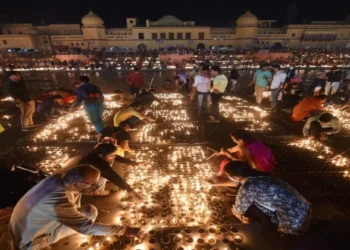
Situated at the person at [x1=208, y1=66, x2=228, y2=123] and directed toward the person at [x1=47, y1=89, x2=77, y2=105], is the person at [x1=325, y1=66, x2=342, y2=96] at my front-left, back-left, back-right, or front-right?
back-right

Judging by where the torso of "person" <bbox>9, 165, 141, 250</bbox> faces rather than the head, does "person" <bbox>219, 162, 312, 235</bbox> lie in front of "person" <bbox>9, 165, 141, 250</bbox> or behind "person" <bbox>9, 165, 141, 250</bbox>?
in front

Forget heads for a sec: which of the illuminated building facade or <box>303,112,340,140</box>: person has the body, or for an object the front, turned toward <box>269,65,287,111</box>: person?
the illuminated building facade

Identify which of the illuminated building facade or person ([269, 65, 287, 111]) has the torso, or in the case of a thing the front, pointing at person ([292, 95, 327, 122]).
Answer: the illuminated building facade

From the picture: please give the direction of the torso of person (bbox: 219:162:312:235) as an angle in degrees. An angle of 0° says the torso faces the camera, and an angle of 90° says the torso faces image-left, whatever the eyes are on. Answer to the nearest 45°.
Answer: approximately 90°

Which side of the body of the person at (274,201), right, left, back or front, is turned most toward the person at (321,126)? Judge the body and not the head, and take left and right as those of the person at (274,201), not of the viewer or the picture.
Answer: right

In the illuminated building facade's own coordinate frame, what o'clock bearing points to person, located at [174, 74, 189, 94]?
The person is roughly at 12 o'clock from the illuminated building facade.

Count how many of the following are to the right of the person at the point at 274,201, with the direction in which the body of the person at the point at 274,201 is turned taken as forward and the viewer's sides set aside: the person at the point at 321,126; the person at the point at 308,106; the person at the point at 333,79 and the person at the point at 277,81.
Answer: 4

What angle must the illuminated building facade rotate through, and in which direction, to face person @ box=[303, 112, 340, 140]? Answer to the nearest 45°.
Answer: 0° — it already faces them

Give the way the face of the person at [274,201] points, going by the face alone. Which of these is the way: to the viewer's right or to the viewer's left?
to the viewer's left

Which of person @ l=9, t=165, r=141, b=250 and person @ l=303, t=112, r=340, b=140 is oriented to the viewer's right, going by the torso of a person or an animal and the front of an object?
person @ l=9, t=165, r=141, b=250

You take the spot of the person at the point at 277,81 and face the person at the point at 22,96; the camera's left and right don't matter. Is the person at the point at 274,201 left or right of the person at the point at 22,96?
left

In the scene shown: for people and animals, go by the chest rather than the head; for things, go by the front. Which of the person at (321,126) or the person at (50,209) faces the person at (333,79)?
the person at (50,209)
